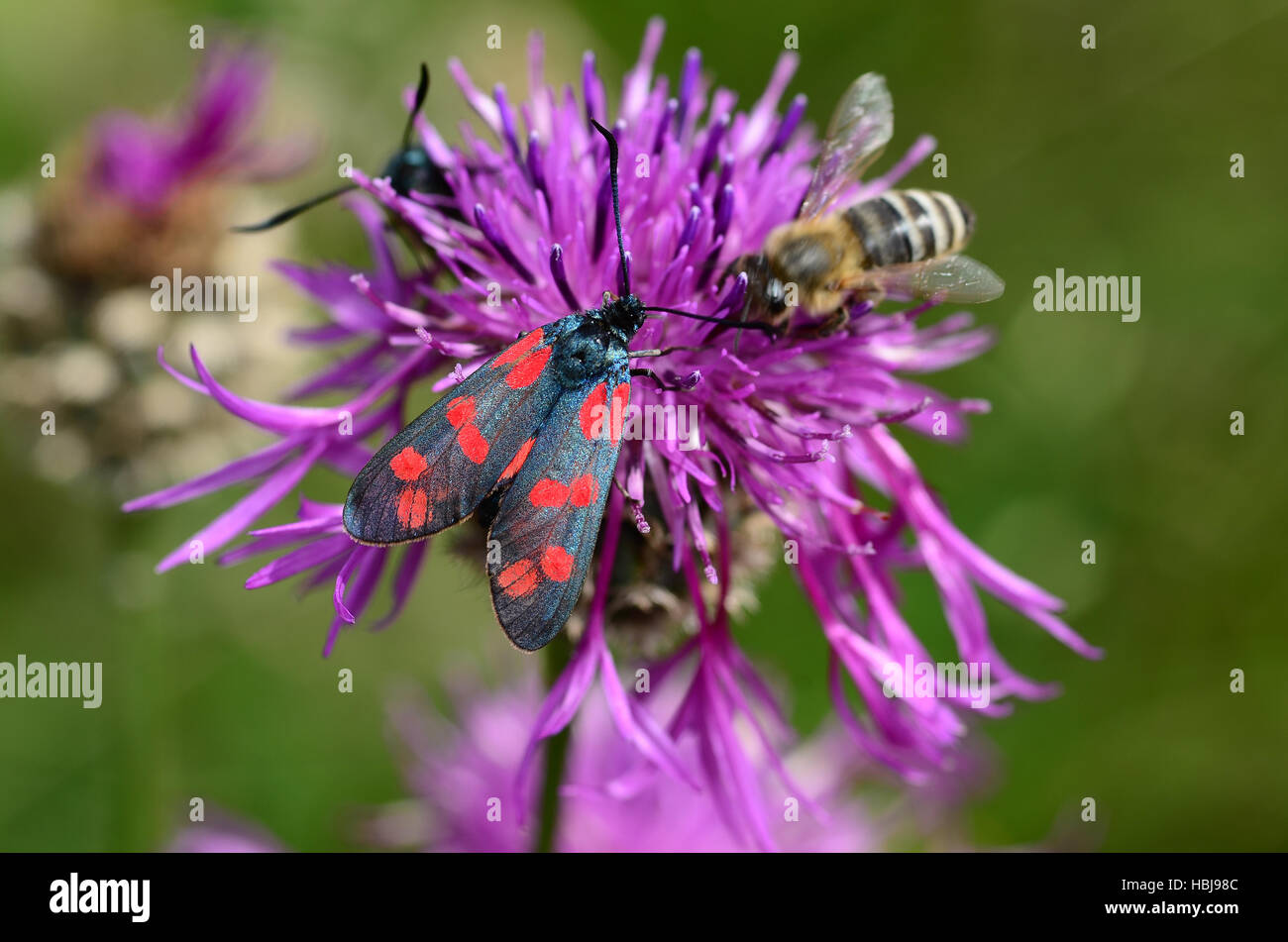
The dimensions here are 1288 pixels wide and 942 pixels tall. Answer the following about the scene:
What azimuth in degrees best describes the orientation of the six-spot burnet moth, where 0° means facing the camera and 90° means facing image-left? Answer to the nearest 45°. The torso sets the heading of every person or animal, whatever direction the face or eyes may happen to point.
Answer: approximately 225°
